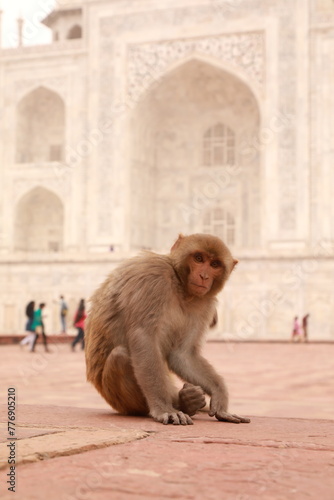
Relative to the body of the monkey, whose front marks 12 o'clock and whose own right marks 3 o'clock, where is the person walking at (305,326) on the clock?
The person walking is roughly at 8 o'clock from the monkey.

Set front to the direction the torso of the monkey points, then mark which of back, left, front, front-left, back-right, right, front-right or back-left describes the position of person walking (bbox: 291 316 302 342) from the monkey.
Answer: back-left

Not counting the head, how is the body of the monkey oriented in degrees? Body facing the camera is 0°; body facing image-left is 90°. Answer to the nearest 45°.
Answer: approximately 315°
